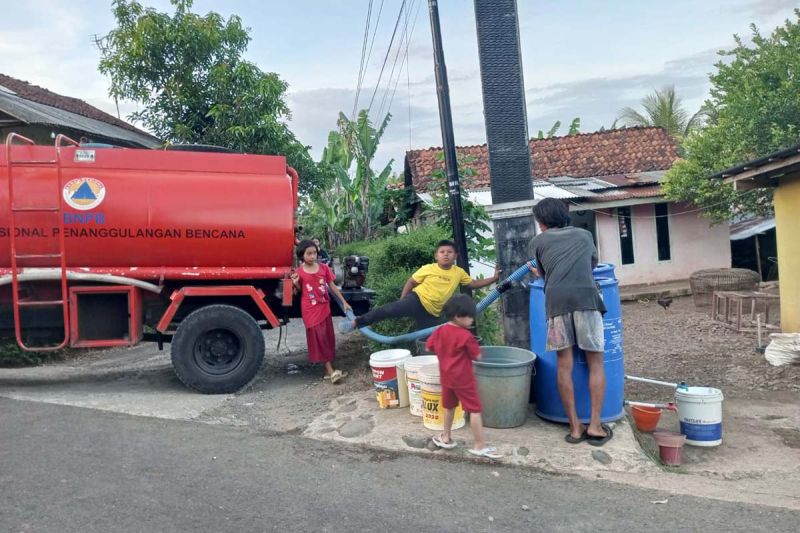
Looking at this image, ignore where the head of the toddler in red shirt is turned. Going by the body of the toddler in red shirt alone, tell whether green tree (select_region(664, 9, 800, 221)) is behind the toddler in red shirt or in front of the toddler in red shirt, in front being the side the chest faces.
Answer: in front

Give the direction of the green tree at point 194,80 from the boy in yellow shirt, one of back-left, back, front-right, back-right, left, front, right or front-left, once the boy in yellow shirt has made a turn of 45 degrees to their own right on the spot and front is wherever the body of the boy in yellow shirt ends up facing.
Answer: right

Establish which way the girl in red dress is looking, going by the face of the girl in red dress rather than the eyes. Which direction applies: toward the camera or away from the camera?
toward the camera

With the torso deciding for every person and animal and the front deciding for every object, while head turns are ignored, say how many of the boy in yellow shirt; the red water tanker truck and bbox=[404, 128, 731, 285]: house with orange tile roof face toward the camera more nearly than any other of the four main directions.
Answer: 2

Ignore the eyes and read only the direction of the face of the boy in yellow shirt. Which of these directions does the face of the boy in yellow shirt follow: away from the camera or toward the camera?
toward the camera

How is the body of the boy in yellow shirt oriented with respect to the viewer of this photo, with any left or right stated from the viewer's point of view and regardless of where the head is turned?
facing the viewer

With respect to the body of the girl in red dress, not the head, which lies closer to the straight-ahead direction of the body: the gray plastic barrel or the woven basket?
the gray plastic barrel

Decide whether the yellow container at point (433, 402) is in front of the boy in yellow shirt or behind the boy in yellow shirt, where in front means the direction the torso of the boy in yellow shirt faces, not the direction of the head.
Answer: in front

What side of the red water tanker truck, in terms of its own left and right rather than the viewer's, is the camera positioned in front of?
left

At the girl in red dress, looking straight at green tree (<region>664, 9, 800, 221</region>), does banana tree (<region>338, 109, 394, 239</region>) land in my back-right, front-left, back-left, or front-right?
front-left

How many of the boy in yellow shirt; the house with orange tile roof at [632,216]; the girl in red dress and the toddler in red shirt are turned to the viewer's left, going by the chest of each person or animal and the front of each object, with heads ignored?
0

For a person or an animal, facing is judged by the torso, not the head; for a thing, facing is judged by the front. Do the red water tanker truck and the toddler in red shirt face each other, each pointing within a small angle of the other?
no

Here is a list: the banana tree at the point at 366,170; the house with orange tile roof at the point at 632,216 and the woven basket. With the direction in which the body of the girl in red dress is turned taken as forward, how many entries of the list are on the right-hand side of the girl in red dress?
0

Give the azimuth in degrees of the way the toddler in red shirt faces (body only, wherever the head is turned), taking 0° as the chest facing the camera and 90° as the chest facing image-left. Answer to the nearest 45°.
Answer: approximately 225°

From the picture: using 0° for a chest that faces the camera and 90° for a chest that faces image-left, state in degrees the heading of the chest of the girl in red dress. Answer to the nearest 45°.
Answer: approximately 315°

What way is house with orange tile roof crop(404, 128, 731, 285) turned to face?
toward the camera

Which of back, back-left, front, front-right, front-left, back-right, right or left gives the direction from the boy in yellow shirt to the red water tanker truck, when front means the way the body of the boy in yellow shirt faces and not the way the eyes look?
right

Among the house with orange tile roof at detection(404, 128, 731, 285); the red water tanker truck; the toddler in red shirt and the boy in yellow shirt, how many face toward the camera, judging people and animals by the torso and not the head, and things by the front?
2

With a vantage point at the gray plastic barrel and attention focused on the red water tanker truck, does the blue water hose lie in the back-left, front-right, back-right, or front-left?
front-right

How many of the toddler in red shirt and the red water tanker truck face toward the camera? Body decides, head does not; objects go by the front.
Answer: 0
